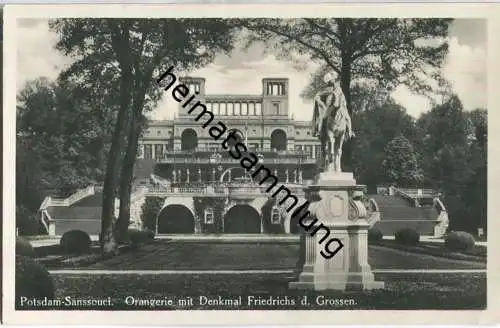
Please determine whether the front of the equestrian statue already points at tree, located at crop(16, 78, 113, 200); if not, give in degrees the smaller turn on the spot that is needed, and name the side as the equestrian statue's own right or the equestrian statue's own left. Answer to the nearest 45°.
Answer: approximately 90° to the equestrian statue's own right

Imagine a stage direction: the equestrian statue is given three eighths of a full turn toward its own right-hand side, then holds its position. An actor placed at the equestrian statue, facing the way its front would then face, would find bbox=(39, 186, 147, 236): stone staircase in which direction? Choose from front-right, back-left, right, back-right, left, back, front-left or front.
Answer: front-left

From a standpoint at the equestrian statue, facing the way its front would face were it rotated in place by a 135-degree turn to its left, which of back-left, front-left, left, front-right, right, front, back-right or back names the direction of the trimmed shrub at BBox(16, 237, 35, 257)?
back-left

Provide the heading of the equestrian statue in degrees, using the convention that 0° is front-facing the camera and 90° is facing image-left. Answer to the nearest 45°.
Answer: approximately 0°

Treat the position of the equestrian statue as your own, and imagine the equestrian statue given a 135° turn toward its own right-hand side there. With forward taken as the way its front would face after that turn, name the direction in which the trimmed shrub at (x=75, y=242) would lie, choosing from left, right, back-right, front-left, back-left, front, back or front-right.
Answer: front-left

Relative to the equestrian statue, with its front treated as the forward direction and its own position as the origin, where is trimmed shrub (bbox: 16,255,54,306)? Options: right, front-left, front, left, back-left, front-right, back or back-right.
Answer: right
